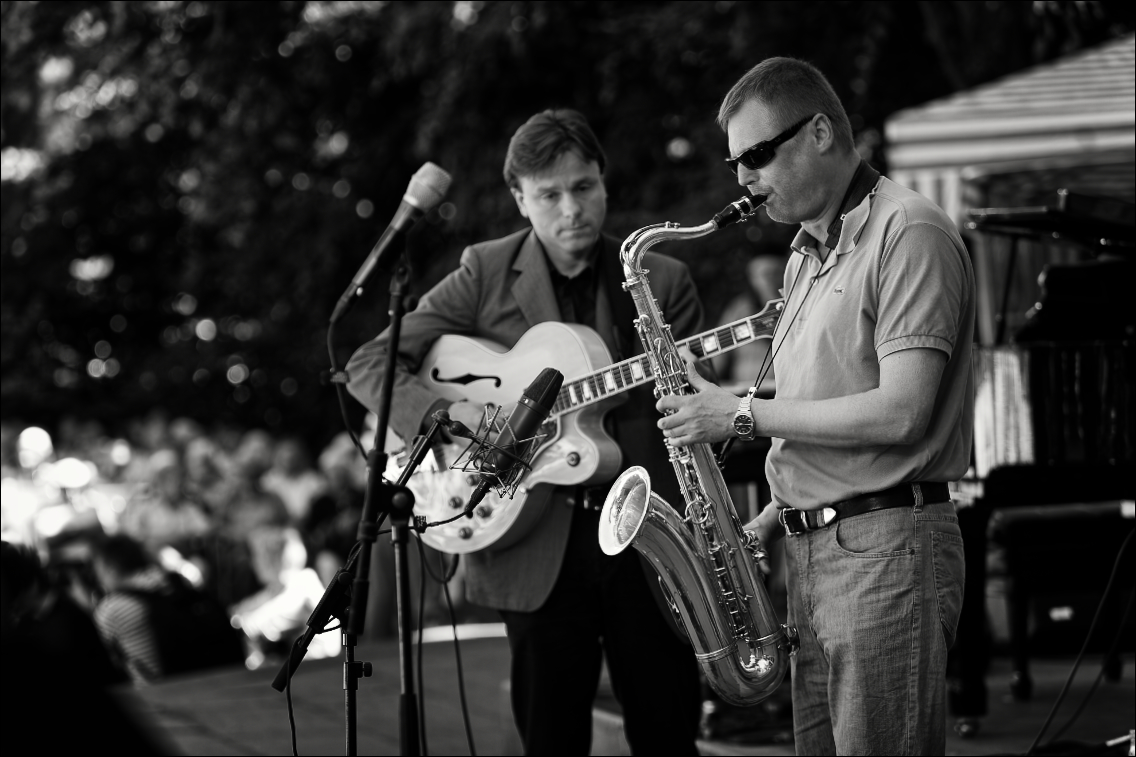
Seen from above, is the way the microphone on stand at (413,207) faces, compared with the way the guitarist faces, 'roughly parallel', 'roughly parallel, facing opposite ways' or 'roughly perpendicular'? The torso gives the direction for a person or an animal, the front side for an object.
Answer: roughly perpendicular

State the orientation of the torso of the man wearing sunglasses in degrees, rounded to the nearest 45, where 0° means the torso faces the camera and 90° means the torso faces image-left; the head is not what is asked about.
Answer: approximately 45°

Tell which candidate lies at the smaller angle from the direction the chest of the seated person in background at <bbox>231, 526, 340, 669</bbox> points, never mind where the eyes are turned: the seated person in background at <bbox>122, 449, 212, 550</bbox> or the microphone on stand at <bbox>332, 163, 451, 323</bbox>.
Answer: the microphone on stand

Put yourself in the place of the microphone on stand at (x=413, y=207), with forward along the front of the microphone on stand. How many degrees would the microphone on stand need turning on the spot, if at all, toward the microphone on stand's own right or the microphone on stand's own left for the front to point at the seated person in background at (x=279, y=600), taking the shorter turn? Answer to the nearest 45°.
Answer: approximately 90° to the microphone on stand's own left

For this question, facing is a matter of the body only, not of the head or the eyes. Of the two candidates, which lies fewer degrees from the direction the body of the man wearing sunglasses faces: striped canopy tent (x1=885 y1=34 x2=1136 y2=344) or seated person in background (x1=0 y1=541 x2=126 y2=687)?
the seated person in background

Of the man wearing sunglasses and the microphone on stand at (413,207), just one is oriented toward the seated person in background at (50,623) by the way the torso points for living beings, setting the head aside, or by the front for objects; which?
the man wearing sunglasses

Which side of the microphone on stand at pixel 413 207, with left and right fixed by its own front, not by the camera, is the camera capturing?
right

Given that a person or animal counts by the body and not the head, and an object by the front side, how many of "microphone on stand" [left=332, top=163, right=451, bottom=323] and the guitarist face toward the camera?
1

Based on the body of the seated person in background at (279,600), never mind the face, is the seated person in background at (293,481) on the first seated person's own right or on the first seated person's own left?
on the first seated person's own left
